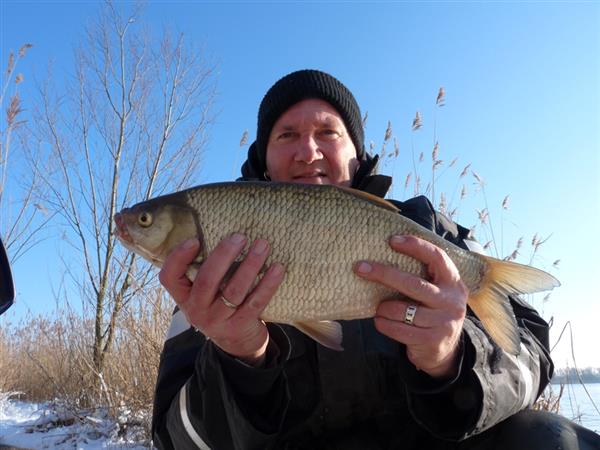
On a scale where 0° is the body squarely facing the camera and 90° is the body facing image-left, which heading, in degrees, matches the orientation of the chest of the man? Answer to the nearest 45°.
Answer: approximately 0°
